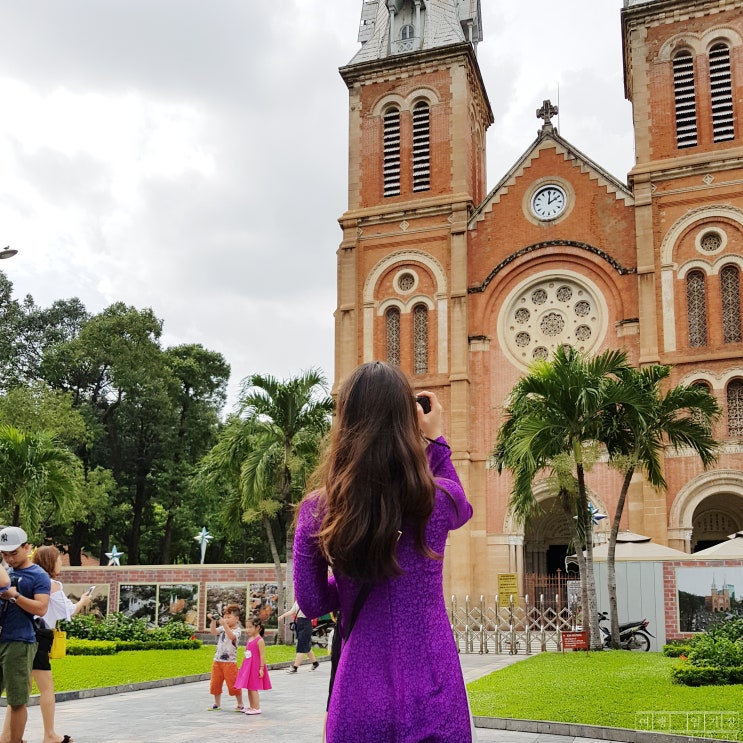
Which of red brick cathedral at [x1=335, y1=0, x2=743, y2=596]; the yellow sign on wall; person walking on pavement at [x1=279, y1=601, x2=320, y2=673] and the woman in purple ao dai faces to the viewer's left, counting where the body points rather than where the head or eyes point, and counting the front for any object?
the person walking on pavement

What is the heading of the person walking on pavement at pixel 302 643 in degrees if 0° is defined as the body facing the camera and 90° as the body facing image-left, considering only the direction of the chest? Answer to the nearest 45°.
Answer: approximately 90°

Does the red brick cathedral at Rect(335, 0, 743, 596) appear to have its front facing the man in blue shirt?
yes

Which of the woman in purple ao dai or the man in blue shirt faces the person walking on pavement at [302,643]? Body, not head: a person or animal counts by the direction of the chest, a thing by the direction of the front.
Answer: the woman in purple ao dai

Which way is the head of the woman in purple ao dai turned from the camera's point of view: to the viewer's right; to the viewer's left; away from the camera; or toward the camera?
away from the camera

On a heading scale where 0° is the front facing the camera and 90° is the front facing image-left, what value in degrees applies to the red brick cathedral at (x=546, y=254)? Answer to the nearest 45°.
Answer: approximately 0°
